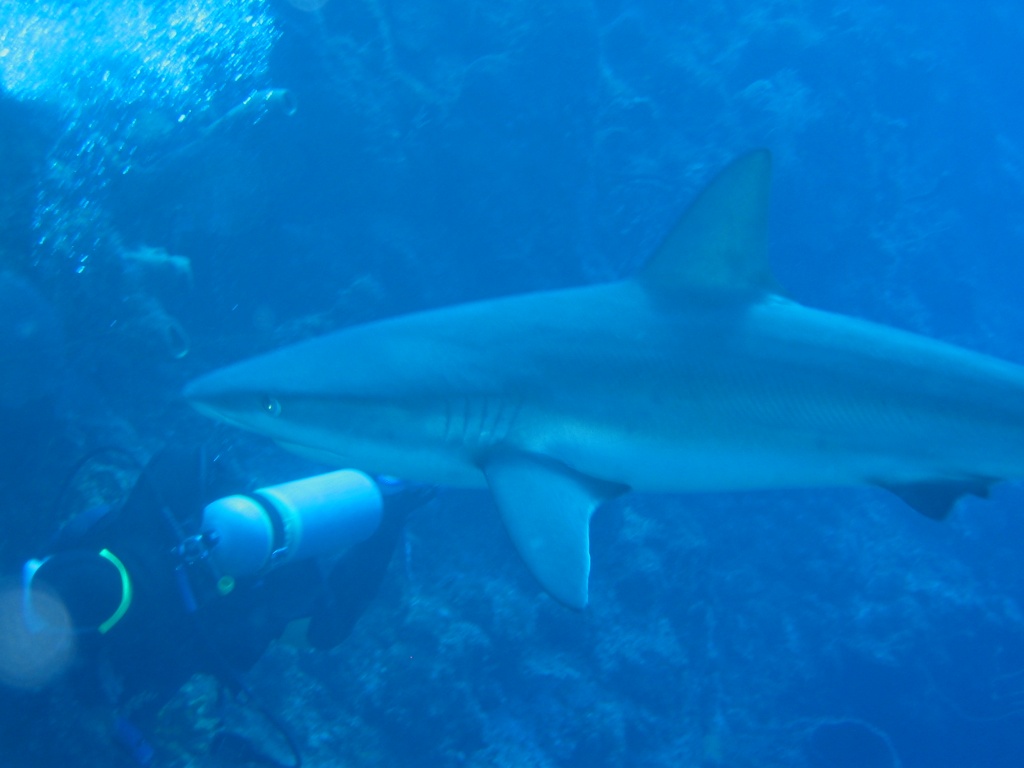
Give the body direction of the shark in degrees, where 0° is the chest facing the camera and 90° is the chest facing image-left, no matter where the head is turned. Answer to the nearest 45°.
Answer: approximately 90°
